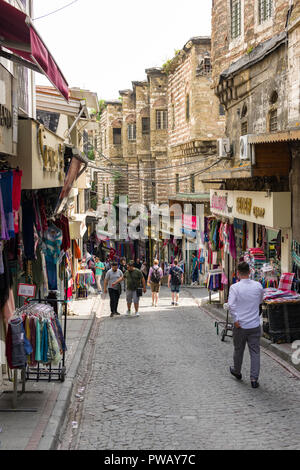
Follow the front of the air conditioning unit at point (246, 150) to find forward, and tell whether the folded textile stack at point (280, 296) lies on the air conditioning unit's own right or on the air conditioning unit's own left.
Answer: on the air conditioning unit's own left

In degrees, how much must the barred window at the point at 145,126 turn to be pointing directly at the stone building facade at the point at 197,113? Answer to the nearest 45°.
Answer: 0° — it already faces it

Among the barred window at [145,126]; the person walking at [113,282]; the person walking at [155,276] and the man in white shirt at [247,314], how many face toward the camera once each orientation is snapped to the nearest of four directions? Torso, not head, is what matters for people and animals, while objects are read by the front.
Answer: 2

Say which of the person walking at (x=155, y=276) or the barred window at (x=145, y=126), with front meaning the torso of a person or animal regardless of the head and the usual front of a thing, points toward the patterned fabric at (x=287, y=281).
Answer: the barred window

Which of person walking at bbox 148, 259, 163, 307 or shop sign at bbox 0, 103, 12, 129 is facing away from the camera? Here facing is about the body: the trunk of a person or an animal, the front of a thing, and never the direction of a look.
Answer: the person walking

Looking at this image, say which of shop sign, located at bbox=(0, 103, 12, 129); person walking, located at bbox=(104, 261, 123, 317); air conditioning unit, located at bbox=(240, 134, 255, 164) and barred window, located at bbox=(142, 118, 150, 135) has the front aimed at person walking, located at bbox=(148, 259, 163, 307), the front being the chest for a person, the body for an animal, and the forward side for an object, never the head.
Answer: the barred window

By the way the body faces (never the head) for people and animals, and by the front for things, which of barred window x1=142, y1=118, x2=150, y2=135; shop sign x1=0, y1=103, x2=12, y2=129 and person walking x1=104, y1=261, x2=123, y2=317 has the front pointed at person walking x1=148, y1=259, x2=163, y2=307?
the barred window

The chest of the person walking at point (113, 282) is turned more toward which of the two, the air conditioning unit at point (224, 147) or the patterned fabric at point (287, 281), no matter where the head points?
the patterned fabric

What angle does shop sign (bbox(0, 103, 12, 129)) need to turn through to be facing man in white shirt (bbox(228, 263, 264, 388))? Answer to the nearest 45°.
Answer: approximately 45° to its left

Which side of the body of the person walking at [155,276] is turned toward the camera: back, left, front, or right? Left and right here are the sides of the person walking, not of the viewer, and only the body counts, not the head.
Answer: back

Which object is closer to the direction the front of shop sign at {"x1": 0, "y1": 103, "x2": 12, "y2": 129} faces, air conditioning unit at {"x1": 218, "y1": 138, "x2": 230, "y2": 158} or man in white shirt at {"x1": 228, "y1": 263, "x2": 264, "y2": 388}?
the man in white shirt

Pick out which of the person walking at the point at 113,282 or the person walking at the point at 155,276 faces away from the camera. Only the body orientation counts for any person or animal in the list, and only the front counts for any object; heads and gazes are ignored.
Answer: the person walking at the point at 155,276

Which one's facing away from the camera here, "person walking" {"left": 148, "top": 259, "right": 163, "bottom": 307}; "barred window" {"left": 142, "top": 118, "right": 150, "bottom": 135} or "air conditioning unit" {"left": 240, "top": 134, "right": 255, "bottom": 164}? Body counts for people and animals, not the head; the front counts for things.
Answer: the person walking

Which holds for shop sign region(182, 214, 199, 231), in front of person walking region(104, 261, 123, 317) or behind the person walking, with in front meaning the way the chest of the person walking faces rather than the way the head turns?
behind
